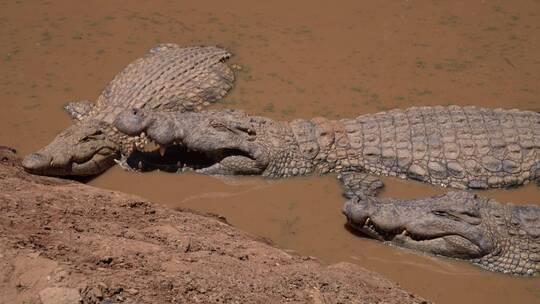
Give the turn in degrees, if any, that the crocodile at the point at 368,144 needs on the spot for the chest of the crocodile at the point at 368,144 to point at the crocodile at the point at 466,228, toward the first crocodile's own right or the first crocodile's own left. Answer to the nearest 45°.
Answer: approximately 135° to the first crocodile's own left

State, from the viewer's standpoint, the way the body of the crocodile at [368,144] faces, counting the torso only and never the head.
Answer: to the viewer's left

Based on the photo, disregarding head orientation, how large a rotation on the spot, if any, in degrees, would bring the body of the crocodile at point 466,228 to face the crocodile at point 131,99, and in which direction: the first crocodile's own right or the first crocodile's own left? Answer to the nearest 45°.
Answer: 0° — it already faces it

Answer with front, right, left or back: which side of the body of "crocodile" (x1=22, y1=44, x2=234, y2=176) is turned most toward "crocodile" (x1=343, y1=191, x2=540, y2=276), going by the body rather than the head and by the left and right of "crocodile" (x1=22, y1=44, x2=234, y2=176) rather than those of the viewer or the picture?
left

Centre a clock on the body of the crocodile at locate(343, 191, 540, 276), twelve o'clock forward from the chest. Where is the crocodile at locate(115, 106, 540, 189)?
the crocodile at locate(115, 106, 540, 189) is roughly at 1 o'clock from the crocodile at locate(343, 191, 540, 276).

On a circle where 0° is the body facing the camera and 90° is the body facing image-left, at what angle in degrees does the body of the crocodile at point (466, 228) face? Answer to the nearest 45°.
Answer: approximately 90°

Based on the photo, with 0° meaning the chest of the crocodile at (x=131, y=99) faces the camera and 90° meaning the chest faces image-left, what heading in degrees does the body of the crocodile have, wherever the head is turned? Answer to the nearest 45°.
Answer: approximately 45°

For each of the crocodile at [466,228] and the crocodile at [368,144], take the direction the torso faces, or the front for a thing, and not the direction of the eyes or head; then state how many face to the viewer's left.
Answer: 2

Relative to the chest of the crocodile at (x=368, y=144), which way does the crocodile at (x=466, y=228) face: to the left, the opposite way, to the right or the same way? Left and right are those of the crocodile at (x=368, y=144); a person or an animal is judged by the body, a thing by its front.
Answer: the same way

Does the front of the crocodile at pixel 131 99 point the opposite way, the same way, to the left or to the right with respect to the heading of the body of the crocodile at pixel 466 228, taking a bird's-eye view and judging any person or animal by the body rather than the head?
to the left
